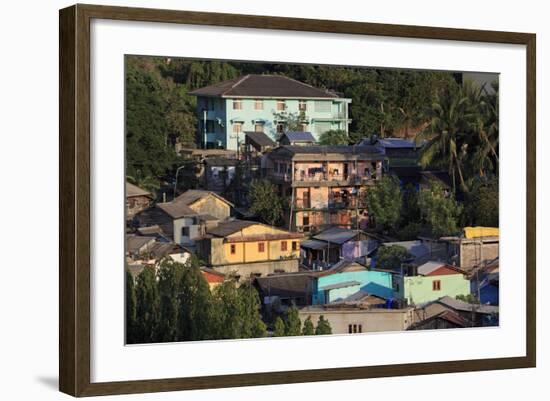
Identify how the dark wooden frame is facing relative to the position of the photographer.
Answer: facing the viewer and to the right of the viewer
